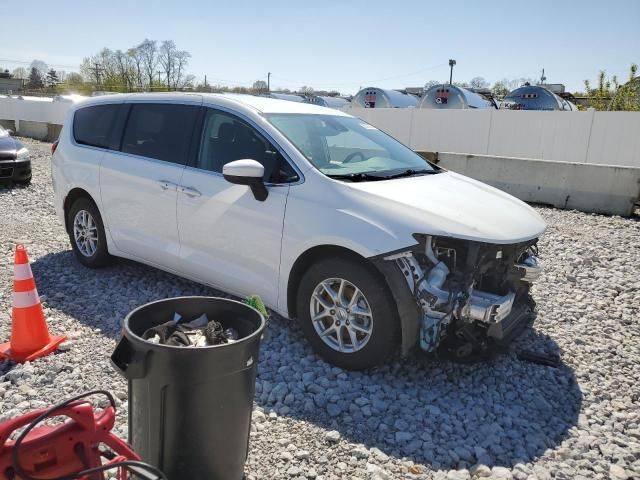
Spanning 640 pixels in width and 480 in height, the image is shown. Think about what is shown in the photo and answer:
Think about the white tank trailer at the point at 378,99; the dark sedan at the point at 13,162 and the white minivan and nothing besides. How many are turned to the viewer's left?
0

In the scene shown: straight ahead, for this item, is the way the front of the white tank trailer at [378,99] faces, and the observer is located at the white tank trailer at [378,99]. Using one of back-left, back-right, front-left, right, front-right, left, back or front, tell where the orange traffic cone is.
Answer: back-right

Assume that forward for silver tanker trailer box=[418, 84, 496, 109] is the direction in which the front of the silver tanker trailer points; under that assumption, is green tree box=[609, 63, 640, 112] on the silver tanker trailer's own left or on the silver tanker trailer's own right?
on the silver tanker trailer's own right

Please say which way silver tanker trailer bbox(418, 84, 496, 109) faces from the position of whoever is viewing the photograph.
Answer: facing away from the viewer and to the right of the viewer

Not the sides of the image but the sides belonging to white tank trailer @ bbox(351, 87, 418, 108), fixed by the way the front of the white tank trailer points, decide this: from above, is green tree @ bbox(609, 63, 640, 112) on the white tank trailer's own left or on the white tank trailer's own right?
on the white tank trailer's own right

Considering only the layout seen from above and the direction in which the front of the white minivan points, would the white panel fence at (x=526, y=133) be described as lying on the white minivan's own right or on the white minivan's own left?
on the white minivan's own left

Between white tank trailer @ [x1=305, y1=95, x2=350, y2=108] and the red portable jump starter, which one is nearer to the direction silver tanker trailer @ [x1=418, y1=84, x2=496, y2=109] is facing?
the white tank trailer

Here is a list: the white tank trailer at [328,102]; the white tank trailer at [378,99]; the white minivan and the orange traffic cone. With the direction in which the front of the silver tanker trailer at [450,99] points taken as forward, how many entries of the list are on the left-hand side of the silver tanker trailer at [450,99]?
2

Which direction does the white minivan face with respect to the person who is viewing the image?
facing the viewer and to the right of the viewer

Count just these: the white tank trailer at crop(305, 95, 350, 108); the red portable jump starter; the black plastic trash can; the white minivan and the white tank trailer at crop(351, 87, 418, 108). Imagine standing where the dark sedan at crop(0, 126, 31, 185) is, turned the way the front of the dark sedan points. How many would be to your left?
2

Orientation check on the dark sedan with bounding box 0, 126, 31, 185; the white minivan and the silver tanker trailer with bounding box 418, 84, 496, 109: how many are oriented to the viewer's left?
0

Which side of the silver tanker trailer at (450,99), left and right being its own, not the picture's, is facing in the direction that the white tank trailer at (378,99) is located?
left

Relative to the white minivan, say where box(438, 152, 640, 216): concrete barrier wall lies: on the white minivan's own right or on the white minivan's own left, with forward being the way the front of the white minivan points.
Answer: on the white minivan's own left

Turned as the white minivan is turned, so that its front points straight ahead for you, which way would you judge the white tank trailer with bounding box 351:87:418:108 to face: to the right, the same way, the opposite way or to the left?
to the left

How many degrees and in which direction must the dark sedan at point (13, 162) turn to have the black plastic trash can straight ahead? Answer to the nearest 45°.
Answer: approximately 45° to its right

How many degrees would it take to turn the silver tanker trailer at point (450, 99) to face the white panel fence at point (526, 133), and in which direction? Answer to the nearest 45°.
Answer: approximately 135° to its right

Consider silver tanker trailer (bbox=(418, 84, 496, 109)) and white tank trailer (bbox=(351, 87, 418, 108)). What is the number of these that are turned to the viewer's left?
0

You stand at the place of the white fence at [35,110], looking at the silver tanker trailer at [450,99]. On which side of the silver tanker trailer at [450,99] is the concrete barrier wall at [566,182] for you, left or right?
right
